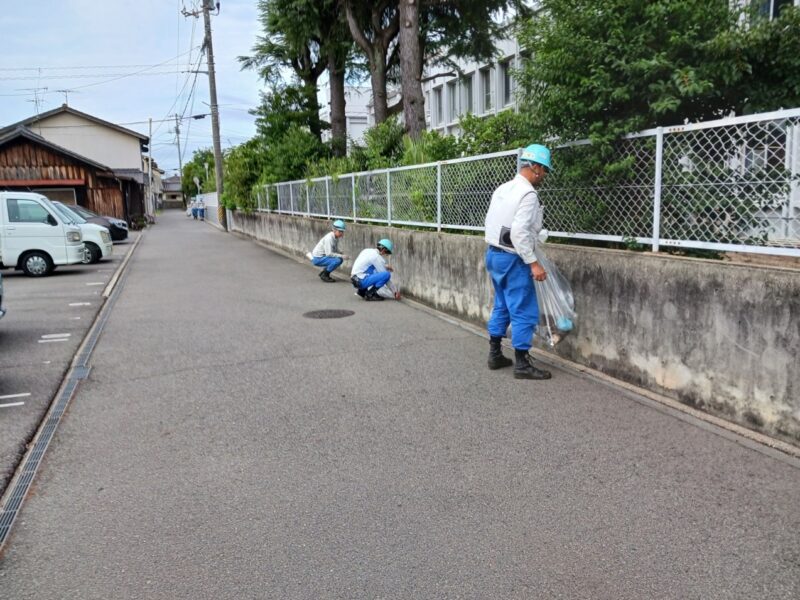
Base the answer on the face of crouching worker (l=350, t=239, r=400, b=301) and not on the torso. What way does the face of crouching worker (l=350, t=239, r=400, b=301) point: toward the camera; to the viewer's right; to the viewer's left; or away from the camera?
to the viewer's right

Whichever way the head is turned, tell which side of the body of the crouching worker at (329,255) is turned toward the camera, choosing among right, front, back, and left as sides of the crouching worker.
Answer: right

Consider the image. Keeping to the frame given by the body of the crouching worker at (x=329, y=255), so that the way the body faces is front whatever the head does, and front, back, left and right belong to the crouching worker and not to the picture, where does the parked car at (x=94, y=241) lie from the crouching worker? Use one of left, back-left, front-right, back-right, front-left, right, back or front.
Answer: back-left

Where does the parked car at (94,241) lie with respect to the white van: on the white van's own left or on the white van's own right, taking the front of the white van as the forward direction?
on the white van's own left

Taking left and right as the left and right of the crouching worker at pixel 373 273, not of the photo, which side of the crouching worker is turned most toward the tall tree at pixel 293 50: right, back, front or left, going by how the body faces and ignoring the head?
left

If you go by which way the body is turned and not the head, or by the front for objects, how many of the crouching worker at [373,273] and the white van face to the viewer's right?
2

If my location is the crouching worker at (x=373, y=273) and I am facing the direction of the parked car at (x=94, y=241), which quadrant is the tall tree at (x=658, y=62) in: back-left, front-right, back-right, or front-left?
back-left

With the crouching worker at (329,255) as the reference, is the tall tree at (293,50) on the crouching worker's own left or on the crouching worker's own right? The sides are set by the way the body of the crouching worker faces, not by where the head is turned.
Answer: on the crouching worker's own left

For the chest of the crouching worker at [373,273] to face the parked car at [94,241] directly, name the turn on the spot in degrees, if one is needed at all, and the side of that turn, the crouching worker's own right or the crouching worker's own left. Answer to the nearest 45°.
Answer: approximately 135° to the crouching worker's own left

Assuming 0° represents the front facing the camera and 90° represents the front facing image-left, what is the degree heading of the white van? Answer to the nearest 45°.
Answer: approximately 270°

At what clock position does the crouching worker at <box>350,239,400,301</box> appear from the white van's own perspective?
The crouching worker is roughly at 2 o'clock from the white van.

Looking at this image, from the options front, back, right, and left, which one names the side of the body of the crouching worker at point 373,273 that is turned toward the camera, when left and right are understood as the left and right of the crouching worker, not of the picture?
right

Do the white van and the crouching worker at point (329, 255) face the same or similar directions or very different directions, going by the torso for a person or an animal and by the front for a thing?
same or similar directions
